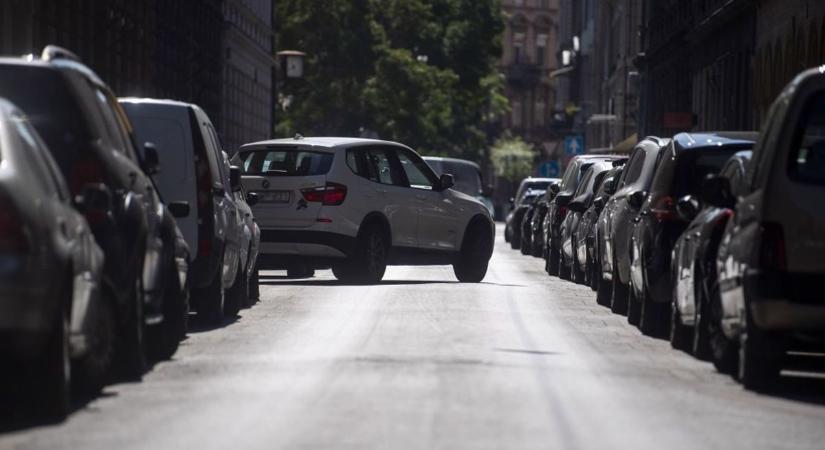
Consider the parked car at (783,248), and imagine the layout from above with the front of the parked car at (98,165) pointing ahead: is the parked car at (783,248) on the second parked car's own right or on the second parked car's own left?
on the second parked car's own right

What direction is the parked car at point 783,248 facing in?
away from the camera

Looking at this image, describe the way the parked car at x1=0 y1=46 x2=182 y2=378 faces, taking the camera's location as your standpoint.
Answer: facing away from the viewer

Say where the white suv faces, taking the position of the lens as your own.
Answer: facing away from the viewer and to the right of the viewer

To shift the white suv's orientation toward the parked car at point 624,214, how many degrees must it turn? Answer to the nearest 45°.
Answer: approximately 90° to its right

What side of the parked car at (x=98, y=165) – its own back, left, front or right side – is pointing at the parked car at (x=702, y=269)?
right

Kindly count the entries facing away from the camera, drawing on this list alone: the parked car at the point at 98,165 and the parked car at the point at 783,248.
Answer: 2
